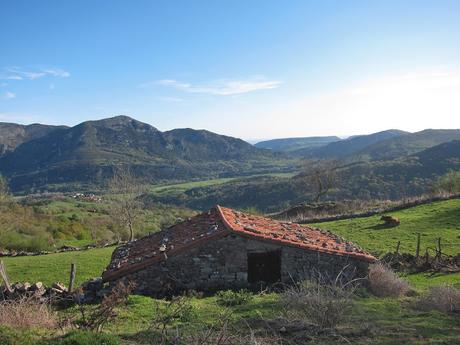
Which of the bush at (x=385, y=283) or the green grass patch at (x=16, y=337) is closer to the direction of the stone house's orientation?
the green grass patch

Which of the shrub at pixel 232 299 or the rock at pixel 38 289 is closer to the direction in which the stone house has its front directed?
the shrub

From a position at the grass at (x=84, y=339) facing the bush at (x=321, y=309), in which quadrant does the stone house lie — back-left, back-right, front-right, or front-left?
front-left

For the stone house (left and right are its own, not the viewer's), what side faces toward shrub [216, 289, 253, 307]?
front

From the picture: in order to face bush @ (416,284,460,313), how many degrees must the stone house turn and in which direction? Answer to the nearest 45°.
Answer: approximately 45° to its left

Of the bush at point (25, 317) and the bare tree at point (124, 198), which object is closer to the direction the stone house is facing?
the bush

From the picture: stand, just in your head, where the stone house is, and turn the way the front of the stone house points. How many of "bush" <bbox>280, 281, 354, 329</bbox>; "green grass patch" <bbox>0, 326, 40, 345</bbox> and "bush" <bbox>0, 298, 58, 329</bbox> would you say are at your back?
0

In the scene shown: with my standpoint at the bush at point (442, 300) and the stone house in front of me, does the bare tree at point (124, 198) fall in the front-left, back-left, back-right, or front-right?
front-right

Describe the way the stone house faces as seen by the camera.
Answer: facing the viewer

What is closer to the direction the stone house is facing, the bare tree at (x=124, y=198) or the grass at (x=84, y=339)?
the grass

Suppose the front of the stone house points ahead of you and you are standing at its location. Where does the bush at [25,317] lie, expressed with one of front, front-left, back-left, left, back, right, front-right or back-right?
front-right

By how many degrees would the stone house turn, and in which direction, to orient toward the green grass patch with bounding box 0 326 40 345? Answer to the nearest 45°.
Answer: approximately 45° to its right

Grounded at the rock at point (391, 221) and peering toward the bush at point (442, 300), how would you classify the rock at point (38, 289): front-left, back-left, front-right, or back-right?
front-right

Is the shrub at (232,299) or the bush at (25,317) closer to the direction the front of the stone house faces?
the shrub

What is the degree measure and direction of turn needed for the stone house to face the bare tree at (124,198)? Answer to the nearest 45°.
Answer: approximately 180°

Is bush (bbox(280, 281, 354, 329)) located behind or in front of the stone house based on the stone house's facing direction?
in front

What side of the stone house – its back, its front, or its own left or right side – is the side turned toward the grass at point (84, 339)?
front
